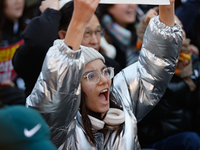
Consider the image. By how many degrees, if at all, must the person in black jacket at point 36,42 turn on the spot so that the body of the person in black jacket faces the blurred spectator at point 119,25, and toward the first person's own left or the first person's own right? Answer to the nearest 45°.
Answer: approximately 90° to the first person's own left

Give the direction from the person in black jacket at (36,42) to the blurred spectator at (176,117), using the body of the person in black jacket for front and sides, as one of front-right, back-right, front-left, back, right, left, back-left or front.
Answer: front-left

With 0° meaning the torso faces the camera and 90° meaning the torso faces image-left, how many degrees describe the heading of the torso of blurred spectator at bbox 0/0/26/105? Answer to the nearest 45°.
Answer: approximately 315°

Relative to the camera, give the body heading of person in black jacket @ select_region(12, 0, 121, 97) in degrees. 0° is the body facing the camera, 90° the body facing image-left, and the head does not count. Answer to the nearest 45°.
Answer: approximately 315°

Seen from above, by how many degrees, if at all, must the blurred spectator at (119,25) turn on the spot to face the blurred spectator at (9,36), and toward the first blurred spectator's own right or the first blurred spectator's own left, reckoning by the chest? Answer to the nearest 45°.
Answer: approximately 135° to the first blurred spectator's own right

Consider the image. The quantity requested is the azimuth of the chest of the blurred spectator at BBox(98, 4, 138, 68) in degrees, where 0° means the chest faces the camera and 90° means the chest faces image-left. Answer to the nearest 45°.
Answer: approximately 315°
